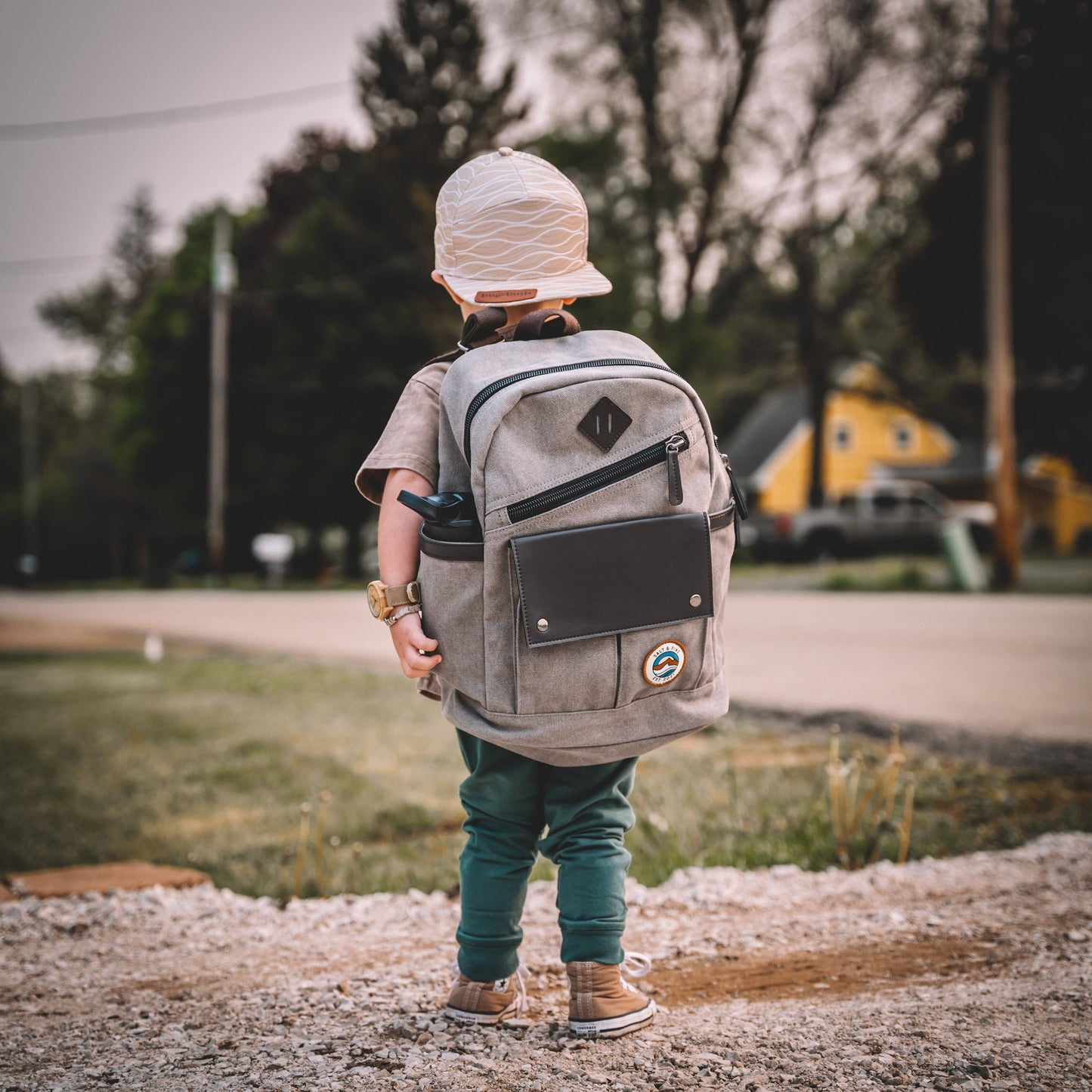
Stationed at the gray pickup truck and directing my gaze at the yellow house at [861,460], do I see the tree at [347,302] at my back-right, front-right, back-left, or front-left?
back-left

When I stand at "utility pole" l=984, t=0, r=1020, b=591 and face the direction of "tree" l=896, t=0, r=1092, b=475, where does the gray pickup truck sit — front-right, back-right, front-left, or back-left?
front-left
